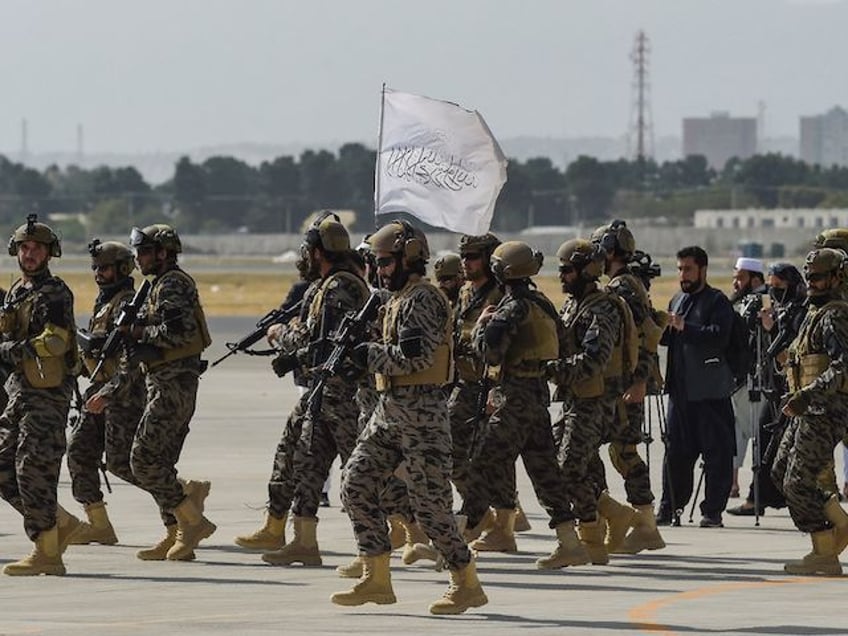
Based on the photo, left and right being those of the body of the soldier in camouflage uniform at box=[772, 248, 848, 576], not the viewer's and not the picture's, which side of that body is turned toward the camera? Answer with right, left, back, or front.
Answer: left

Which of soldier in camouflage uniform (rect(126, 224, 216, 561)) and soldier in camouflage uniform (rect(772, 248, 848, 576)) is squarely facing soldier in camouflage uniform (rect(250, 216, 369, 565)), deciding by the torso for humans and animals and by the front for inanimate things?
soldier in camouflage uniform (rect(772, 248, 848, 576))

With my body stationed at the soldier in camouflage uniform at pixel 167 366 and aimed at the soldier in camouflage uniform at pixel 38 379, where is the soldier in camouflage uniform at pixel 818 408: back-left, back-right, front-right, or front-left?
back-left

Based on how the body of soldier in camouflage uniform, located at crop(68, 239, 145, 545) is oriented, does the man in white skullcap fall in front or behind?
behind

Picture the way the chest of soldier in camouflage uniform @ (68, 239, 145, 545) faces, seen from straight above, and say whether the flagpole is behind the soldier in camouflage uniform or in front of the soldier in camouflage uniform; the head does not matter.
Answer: behind

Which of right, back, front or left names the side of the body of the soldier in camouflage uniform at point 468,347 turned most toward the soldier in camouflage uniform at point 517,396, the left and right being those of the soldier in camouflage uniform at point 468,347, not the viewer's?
left

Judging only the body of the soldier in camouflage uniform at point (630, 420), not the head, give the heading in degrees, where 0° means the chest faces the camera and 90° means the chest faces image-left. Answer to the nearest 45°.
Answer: approximately 90°

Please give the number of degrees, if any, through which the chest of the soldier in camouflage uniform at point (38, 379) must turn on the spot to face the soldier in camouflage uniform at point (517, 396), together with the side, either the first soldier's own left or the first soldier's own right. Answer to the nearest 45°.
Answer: approximately 135° to the first soldier's own left

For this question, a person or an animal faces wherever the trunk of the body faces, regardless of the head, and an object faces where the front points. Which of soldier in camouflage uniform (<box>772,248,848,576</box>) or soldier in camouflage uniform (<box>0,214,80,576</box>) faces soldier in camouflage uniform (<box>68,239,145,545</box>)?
soldier in camouflage uniform (<box>772,248,848,576</box>)

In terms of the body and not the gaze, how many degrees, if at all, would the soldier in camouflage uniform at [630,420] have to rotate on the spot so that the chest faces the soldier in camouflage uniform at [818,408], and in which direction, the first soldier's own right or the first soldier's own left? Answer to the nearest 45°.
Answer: approximately 135° to the first soldier's own left
